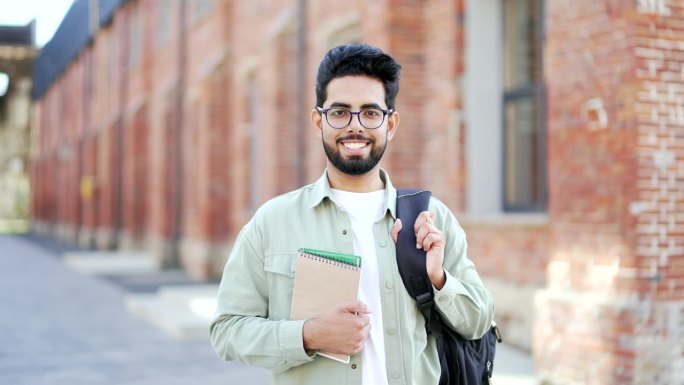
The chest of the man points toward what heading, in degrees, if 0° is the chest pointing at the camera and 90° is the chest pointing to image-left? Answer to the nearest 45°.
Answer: approximately 0°

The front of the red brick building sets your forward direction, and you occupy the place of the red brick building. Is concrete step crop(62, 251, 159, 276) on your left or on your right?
on your right

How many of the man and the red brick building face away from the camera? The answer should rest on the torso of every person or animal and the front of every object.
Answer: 0

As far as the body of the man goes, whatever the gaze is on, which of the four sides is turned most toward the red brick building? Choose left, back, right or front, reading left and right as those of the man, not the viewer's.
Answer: back
